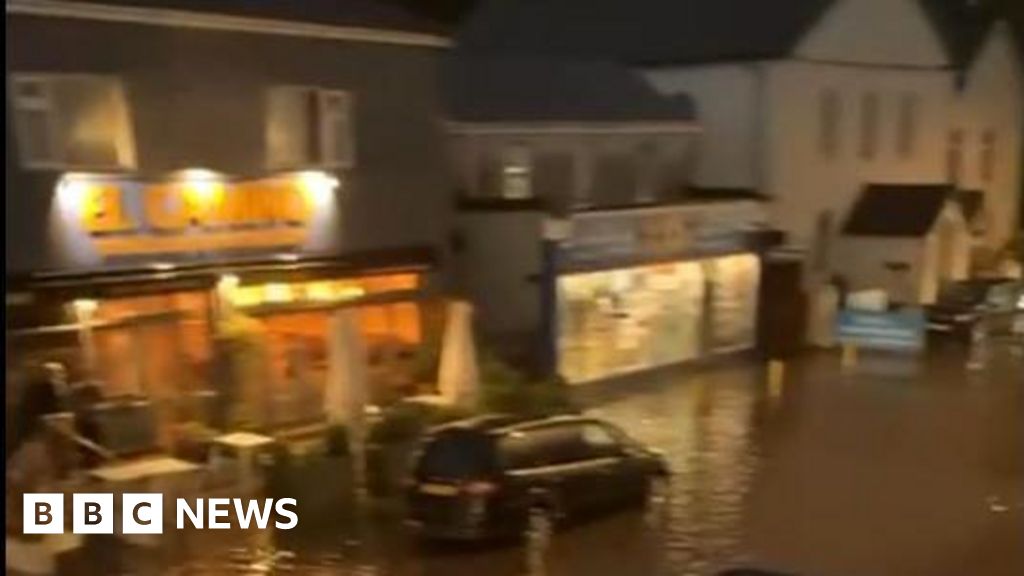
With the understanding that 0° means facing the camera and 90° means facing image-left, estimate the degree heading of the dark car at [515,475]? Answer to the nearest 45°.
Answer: approximately 225°

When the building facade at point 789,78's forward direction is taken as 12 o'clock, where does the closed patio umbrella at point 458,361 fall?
The closed patio umbrella is roughly at 2 o'clock from the building facade.

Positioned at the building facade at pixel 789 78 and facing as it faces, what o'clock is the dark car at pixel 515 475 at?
The dark car is roughly at 2 o'clock from the building facade.

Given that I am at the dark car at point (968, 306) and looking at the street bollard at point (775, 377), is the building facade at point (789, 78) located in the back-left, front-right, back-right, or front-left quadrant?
front-right

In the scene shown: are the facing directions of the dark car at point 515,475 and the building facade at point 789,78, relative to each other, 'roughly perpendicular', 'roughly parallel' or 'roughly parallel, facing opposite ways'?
roughly perpendicular

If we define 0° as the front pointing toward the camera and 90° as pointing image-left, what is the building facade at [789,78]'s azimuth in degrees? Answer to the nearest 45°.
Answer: approximately 315°

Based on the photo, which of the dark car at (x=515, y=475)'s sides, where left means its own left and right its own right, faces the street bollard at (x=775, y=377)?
front

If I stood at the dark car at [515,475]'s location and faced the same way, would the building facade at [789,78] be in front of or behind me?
in front

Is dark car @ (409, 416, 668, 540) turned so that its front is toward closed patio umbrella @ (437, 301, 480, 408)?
no

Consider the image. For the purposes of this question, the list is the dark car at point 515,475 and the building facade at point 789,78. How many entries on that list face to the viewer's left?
0

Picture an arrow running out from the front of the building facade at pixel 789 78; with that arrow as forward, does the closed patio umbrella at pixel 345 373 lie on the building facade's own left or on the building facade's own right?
on the building facade's own right
